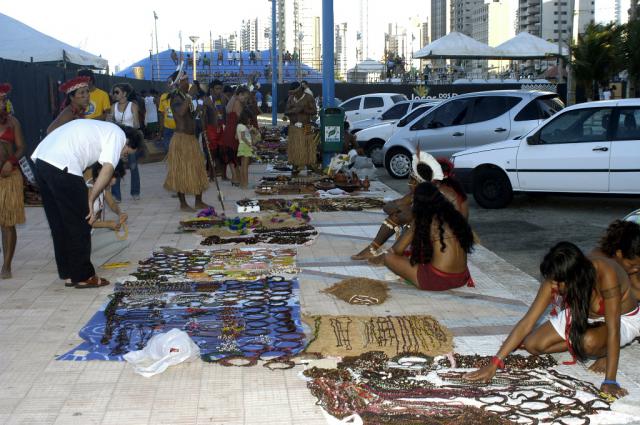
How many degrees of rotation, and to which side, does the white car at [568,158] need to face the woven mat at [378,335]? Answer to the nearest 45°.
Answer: approximately 90° to its left

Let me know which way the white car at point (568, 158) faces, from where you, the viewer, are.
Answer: facing to the left of the viewer

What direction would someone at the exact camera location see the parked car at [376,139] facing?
facing to the left of the viewer

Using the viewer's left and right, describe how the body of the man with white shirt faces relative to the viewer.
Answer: facing to the right of the viewer

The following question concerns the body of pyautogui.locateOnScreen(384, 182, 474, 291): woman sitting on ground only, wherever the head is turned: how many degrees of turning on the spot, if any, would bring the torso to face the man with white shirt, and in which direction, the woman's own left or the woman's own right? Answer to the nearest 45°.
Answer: approximately 45° to the woman's own left

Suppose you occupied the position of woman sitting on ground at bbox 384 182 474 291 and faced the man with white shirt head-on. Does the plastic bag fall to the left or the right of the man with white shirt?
left

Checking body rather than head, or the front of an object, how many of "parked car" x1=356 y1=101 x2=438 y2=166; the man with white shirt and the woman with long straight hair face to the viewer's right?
1

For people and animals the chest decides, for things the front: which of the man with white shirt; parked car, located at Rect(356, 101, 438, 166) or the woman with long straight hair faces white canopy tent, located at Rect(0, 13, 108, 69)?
the parked car

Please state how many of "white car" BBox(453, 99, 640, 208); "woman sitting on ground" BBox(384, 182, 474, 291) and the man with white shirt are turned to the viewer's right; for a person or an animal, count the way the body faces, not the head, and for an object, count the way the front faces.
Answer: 1

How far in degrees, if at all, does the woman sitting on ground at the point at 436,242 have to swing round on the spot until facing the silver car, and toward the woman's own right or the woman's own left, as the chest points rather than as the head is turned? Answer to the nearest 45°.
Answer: approximately 45° to the woman's own right

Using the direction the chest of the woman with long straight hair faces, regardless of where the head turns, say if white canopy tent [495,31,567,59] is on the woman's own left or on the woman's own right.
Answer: on the woman's own right

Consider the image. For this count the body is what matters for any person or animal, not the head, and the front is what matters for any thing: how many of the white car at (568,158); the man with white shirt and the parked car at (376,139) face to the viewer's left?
2

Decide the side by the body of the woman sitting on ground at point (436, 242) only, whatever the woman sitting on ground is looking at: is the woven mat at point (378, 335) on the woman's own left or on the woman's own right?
on the woman's own left
